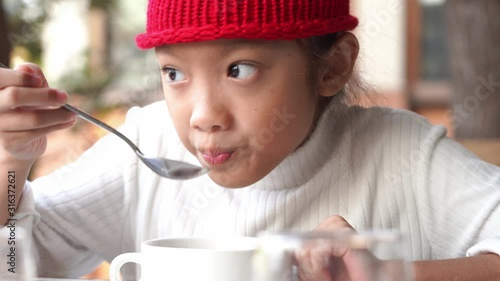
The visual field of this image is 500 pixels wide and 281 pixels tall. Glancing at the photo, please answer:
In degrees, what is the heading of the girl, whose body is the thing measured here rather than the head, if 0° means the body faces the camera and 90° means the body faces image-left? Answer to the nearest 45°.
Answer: approximately 45°

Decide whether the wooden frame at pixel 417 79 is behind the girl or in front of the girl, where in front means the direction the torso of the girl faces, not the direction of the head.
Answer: behind

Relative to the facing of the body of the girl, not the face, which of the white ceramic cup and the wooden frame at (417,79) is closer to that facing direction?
the white ceramic cup

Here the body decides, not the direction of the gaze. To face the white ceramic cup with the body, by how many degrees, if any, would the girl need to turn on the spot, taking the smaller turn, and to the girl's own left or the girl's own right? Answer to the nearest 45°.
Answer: approximately 45° to the girl's own left

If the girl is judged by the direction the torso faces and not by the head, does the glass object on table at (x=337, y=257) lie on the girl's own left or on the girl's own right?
on the girl's own left
